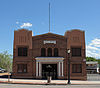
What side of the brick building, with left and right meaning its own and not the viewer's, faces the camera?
front
